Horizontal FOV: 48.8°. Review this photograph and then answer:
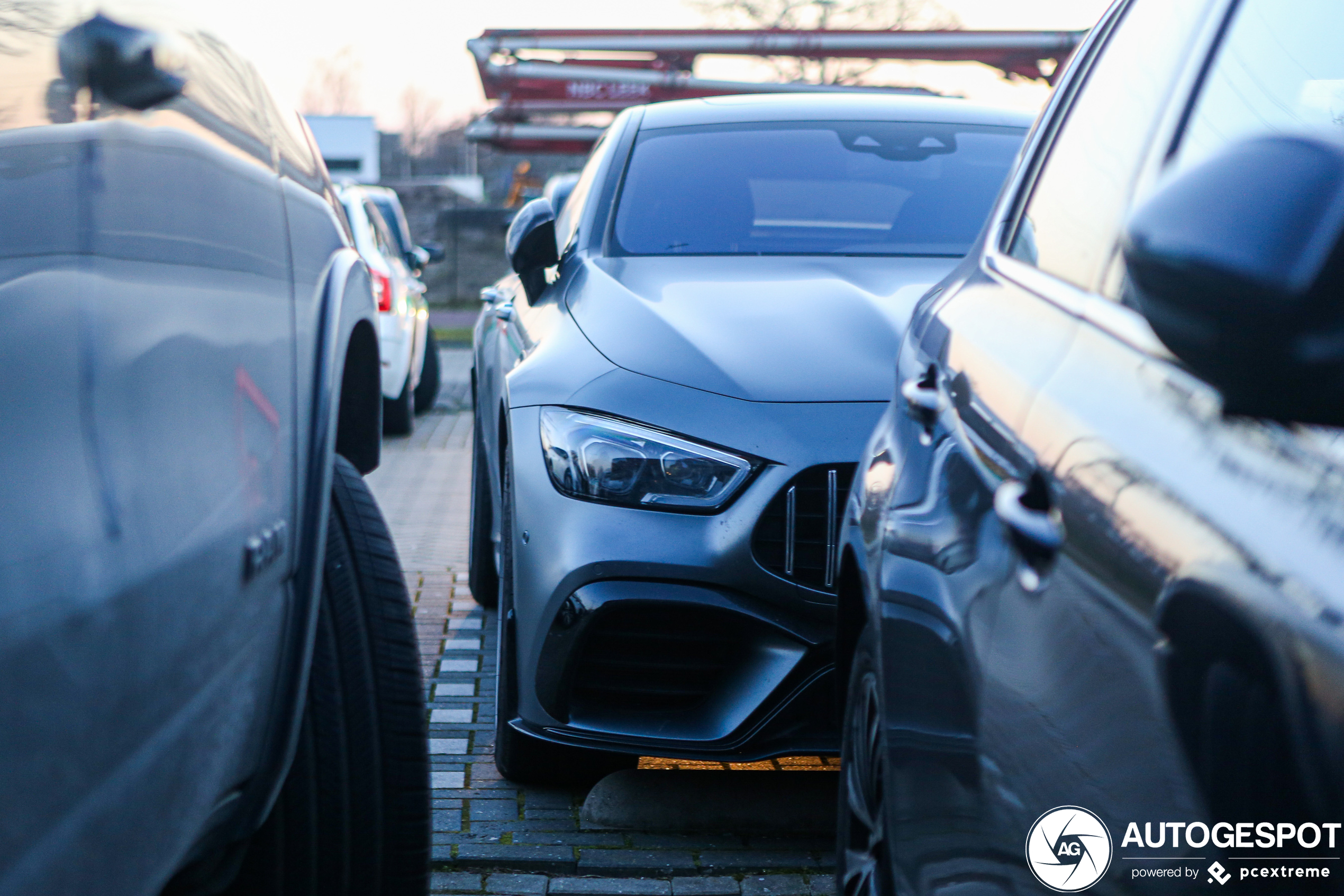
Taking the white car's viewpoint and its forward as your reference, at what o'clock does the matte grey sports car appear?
The matte grey sports car is roughly at 6 o'clock from the white car.

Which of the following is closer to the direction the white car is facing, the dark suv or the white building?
the white building

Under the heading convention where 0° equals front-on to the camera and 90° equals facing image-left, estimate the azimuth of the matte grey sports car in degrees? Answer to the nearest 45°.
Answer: approximately 0°

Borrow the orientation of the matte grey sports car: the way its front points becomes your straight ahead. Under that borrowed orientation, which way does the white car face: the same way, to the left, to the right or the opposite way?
the opposite way

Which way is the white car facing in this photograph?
away from the camera

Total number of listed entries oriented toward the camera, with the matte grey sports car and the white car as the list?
1

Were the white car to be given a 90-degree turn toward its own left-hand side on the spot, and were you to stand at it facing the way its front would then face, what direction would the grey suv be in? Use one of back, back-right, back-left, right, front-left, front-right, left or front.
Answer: left

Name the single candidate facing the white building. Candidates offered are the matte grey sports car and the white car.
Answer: the white car
